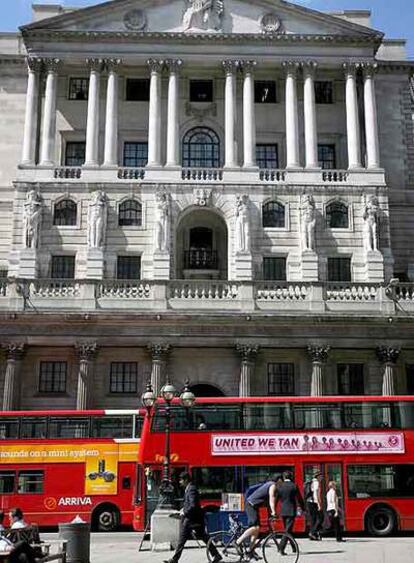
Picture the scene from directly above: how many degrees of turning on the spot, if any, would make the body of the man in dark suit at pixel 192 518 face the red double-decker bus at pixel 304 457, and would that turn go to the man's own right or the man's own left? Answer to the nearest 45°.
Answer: approximately 135° to the man's own right

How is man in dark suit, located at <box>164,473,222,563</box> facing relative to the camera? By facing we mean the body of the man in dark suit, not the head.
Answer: to the viewer's left

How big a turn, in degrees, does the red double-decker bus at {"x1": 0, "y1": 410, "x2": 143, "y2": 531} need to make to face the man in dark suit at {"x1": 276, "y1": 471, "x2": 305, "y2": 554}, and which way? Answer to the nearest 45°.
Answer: approximately 135° to its left

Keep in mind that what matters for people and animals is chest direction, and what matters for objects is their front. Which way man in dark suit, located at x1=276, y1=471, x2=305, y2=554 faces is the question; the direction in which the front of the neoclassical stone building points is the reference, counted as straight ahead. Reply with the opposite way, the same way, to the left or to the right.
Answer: the opposite way

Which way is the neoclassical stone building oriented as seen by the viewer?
toward the camera

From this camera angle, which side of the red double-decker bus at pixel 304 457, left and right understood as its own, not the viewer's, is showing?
left

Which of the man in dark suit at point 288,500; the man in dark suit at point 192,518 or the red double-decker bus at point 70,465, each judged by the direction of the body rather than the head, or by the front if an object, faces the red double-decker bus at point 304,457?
the man in dark suit at point 288,500

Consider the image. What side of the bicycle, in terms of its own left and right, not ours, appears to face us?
right

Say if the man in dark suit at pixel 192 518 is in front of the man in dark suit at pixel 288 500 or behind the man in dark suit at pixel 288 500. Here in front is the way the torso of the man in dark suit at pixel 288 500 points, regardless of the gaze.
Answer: behind

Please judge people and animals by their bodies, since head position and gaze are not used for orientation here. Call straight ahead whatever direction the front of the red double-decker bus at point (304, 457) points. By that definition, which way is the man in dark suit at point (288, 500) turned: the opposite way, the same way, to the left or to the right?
to the right

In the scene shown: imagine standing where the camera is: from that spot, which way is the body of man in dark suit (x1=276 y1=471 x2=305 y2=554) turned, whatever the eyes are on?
away from the camera

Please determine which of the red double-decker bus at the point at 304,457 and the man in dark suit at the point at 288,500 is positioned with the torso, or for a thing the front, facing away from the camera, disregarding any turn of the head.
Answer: the man in dark suit

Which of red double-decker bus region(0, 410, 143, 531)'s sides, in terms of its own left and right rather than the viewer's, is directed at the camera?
left

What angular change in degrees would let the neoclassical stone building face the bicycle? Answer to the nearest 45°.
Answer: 0° — it already faces it

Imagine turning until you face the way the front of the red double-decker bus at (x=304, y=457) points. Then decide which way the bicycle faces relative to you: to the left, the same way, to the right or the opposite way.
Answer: the opposite way

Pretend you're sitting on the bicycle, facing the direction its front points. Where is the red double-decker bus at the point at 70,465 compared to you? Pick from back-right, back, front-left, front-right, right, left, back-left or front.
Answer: back-left

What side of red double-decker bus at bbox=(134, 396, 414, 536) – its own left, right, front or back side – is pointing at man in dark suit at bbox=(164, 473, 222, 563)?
left

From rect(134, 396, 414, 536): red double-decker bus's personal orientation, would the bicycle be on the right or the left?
on its left
